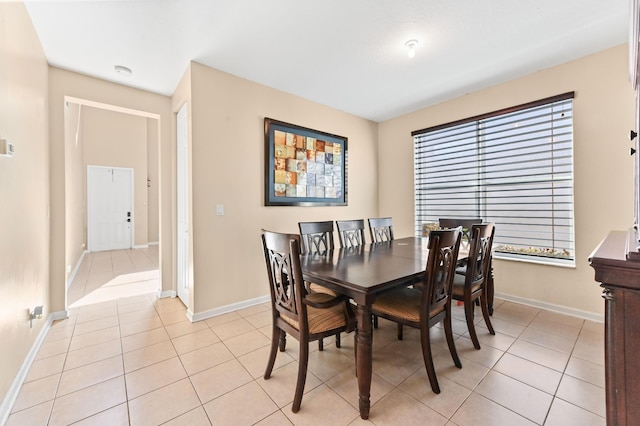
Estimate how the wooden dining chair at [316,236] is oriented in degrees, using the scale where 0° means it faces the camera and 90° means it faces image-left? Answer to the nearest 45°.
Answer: approximately 315°

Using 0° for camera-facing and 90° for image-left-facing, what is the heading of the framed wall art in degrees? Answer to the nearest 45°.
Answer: approximately 315°

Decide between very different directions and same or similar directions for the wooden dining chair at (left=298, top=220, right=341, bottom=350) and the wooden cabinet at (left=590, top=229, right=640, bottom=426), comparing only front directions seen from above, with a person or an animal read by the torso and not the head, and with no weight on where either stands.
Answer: very different directions

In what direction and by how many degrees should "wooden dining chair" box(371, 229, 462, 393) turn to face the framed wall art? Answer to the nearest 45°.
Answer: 0° — it already faces it

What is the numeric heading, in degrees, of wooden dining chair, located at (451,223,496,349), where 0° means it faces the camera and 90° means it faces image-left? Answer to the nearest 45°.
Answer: approximately 135°

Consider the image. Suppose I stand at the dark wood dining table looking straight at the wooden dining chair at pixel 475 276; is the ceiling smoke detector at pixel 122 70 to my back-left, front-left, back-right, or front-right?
back-left

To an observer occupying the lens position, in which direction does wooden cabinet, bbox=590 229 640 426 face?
facing to the left of the viewer

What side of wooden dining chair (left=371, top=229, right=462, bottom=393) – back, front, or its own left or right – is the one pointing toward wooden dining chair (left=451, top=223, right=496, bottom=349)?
right

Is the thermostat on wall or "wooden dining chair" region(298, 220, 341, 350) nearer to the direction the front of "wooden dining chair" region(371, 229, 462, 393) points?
the wooden dining chair

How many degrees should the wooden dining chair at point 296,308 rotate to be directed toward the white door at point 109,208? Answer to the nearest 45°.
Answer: approximately 90° to its left

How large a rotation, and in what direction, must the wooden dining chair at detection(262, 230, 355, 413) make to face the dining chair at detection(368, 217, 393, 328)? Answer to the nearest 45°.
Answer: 0° — it already faces it
